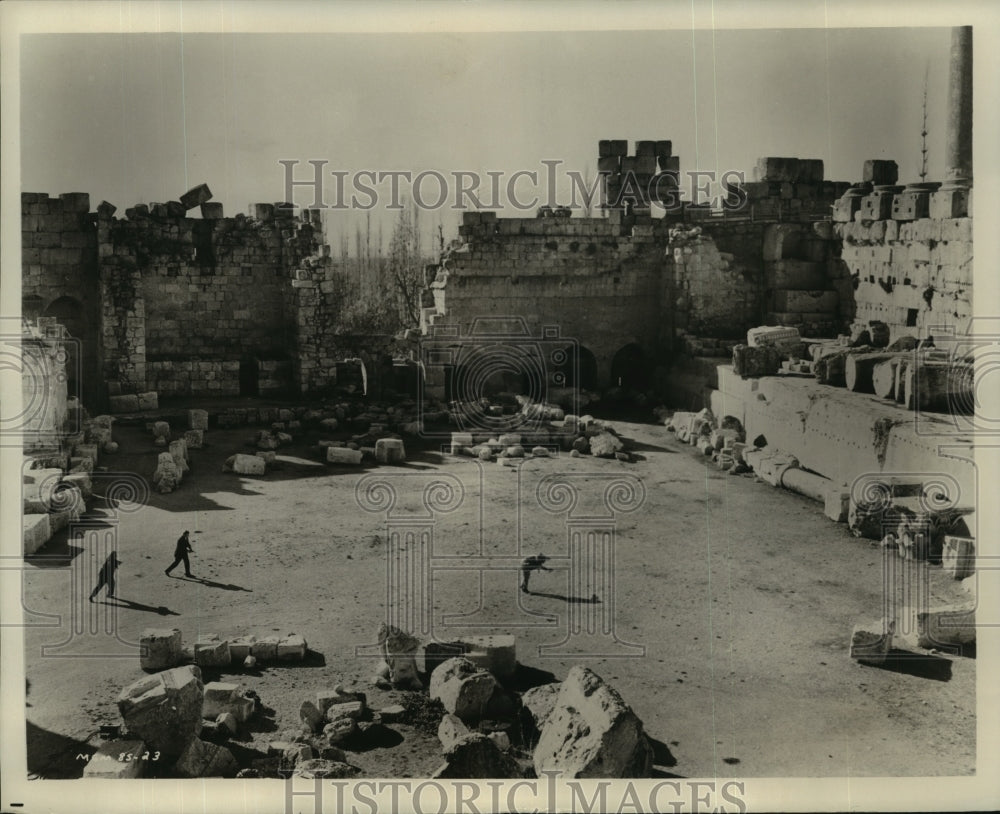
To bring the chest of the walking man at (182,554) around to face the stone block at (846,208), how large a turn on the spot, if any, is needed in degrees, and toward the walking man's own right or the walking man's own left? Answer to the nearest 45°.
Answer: approximately 45° to the walking man's own left

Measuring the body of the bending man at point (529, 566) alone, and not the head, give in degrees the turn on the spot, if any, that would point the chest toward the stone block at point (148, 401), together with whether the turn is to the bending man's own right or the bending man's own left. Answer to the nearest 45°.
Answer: approximately 135° to the bending man's own left

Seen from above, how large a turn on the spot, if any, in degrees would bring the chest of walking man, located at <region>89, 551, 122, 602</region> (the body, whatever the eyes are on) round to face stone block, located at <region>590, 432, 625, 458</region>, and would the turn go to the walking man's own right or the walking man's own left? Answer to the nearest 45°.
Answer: approximately 45° to the walking man's own left

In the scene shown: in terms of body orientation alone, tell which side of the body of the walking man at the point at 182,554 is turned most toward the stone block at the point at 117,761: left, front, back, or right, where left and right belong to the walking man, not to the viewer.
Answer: right

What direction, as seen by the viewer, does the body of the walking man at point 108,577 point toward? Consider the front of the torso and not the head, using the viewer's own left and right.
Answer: facing to the right of the viewer

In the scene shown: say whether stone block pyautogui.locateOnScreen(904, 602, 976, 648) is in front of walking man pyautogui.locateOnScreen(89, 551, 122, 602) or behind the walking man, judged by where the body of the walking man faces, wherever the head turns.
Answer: in front

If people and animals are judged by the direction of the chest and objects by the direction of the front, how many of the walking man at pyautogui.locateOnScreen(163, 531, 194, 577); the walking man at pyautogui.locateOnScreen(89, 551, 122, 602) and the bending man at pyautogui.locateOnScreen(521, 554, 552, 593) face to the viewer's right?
3

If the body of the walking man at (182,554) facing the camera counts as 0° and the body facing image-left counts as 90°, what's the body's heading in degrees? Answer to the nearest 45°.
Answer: approximately 270°
